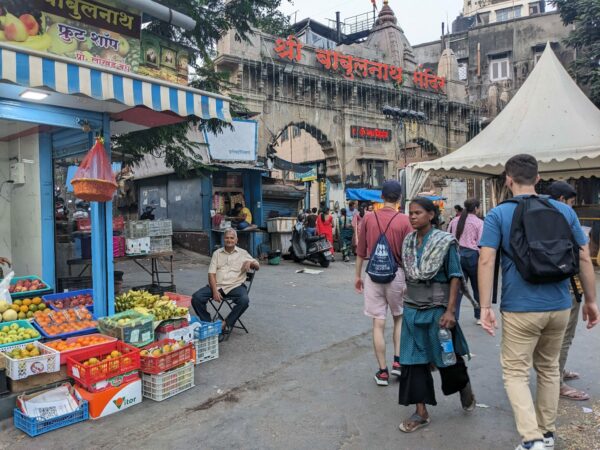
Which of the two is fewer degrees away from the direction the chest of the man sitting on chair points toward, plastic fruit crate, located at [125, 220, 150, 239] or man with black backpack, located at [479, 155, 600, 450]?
the man with black backpack

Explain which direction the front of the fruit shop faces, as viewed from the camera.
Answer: facing the viewer and to the right of the viewer

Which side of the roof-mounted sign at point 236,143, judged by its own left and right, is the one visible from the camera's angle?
front

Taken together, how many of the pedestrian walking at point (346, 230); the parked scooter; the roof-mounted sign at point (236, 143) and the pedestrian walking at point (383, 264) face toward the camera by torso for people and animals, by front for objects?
1

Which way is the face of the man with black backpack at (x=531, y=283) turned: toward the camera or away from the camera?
away from the camera

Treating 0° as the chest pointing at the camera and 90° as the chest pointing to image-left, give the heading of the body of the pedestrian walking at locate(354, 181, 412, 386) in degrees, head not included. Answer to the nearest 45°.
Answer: approximately 180°

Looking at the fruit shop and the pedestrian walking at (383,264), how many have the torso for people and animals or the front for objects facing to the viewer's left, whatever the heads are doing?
0

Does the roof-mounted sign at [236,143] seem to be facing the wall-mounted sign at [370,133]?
no

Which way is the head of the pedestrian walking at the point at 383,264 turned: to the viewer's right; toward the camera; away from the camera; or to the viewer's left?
away from the camera

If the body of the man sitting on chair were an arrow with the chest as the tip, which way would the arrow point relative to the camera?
toward the camera
